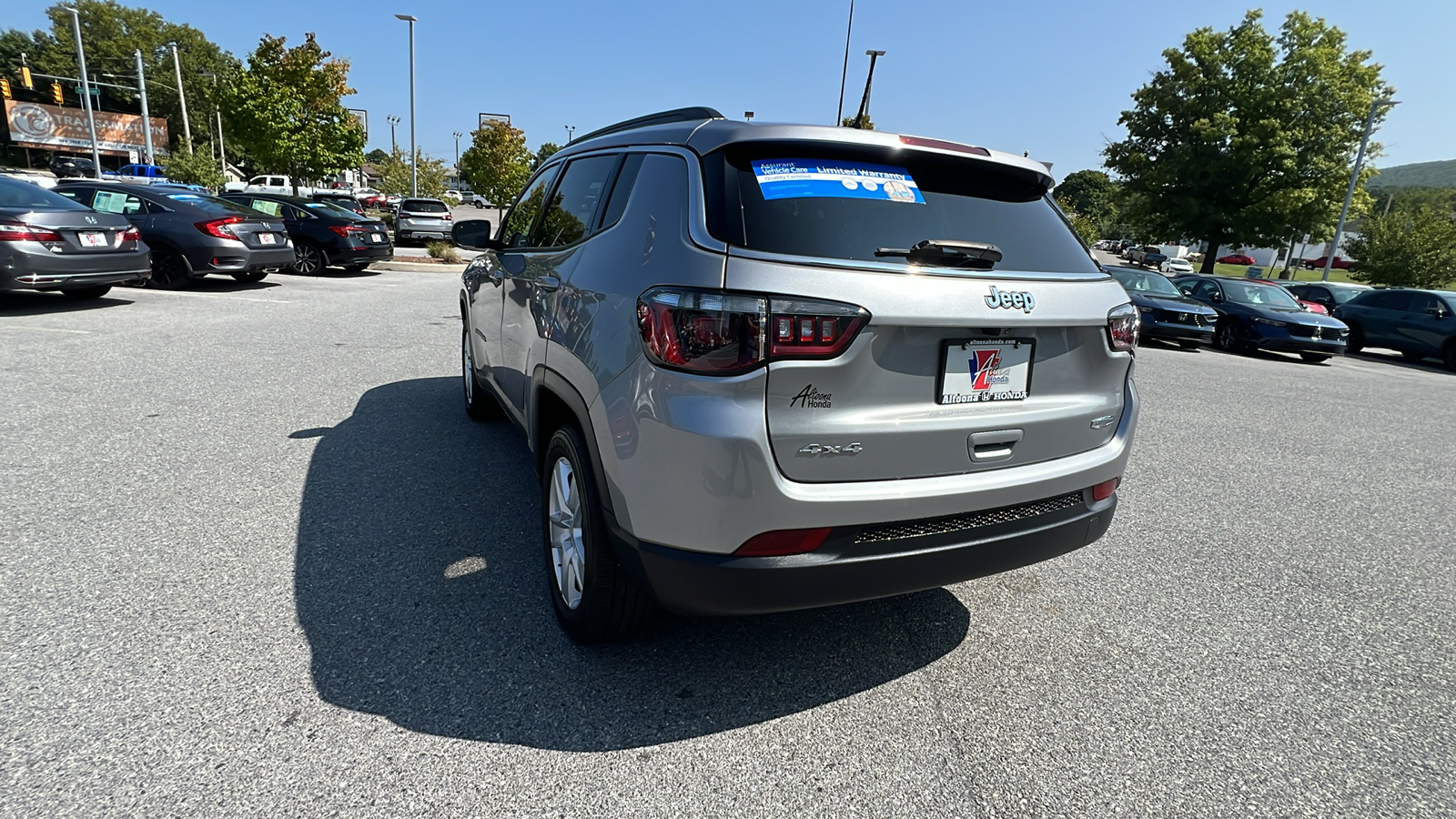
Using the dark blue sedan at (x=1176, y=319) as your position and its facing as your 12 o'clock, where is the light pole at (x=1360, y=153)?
The light pole is roughly at 8 o'clock from the dark blue sedan.

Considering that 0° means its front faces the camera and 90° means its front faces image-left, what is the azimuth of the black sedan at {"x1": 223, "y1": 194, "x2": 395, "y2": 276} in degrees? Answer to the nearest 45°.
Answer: approximately 135°

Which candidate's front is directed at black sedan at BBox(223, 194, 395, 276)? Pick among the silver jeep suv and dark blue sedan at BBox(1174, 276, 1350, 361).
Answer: the silver jeep suv

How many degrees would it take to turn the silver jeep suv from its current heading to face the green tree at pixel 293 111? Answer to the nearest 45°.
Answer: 0° — it already faces it

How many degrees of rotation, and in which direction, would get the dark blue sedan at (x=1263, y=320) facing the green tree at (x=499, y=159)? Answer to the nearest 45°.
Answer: approximately 135° to its right

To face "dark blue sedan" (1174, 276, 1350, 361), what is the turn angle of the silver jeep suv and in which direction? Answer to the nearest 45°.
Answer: approximately 90° to its right

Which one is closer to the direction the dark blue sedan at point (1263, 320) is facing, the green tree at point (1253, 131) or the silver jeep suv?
the silver jeep suv

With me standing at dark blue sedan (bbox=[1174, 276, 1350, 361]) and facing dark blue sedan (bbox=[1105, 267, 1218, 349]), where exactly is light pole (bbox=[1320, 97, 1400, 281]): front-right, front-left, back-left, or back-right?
back-right

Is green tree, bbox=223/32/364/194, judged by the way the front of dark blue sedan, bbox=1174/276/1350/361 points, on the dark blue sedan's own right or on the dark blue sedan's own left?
on the dark blue sedan's own right

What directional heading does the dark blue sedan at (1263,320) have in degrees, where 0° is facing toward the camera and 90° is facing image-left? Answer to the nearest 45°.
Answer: approximately 315°

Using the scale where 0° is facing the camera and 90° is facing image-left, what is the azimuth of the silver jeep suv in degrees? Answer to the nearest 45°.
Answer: approximately 135°
